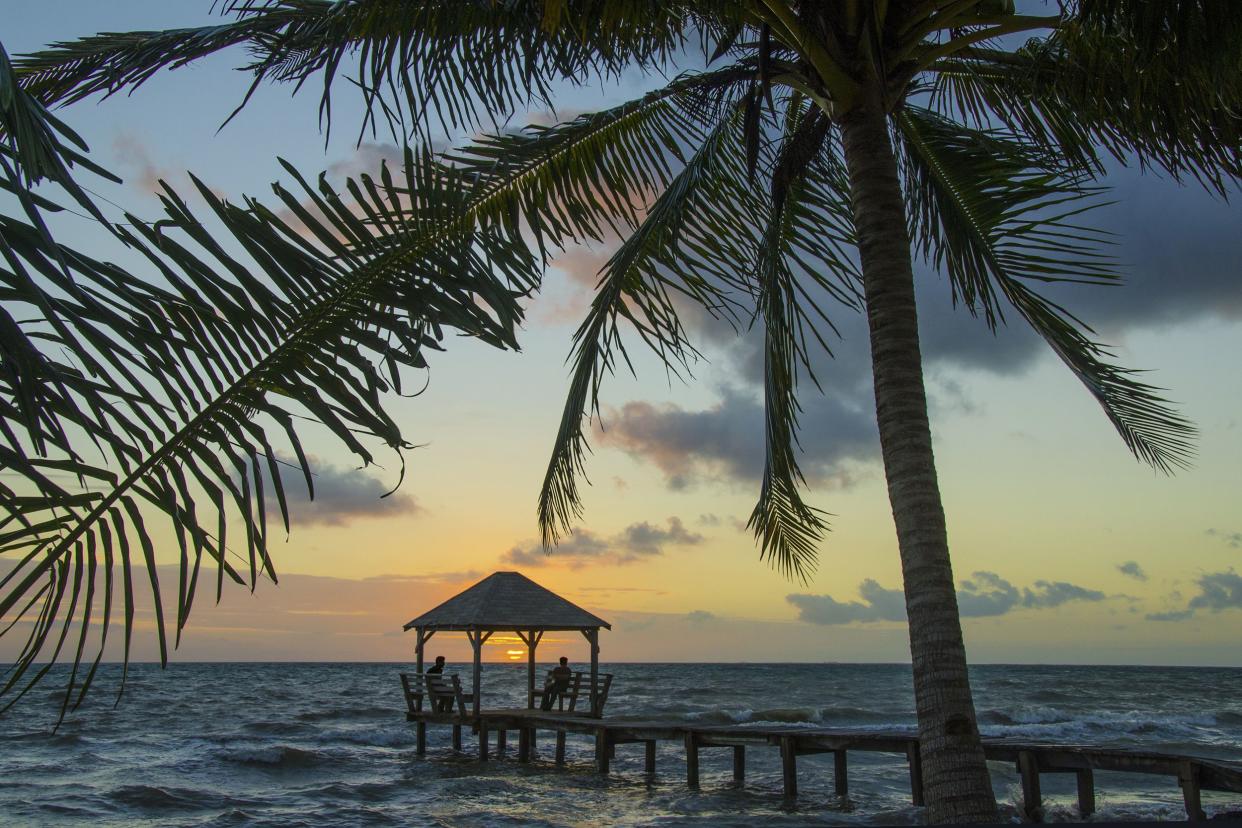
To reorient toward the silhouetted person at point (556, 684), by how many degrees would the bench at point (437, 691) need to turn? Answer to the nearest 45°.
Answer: approximately 45° to its right

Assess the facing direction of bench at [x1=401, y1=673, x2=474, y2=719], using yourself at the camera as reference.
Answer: facing away from the viewer and to the right of the viewer

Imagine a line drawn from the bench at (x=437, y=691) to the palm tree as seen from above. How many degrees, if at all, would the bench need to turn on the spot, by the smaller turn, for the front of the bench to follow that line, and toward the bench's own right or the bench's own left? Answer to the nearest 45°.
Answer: approximately 135° to the bench's own right
